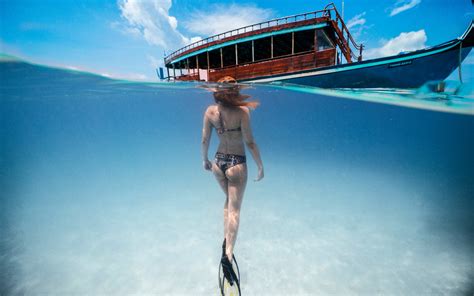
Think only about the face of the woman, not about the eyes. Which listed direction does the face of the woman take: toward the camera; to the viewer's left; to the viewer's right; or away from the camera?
away from the camera

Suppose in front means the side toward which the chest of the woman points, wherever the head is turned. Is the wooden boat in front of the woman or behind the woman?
in front

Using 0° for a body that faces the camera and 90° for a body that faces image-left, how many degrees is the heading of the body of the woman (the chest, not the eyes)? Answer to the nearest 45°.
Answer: approximately 180°
